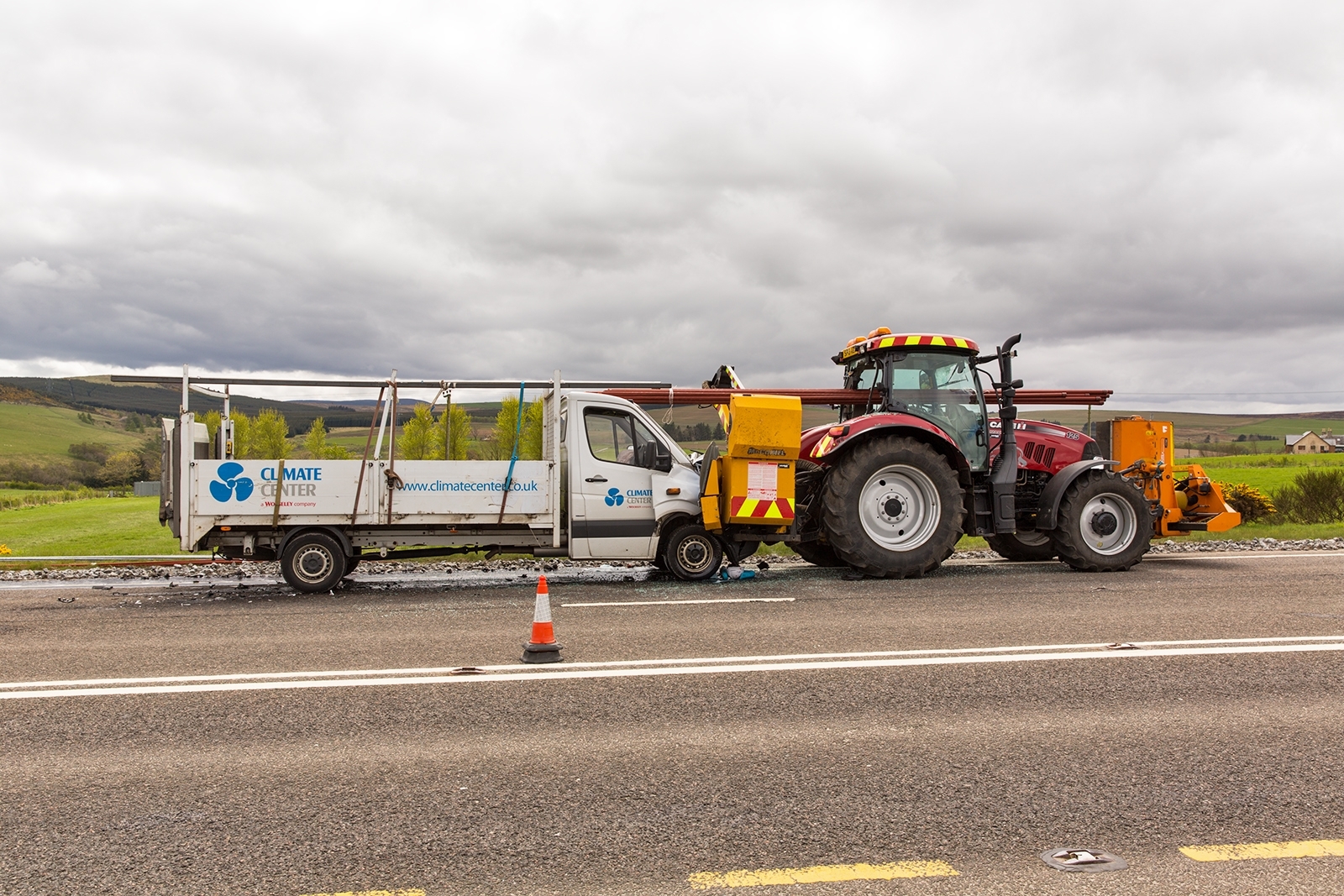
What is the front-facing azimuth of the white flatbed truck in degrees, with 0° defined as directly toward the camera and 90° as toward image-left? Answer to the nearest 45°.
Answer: approximately 270°

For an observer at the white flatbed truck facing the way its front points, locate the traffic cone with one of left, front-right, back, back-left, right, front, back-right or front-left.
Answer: right

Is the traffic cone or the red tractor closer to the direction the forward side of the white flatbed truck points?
the red tractor

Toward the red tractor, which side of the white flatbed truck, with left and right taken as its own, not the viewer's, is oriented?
front
